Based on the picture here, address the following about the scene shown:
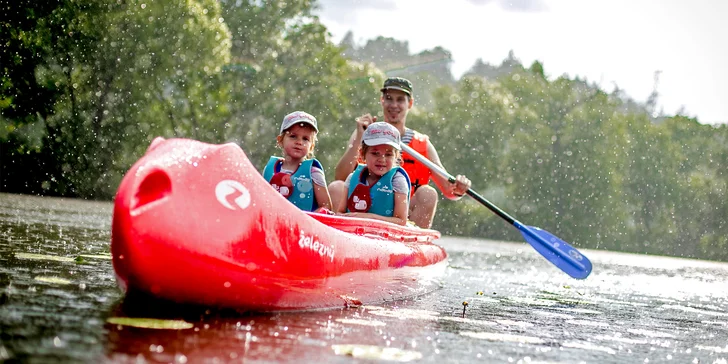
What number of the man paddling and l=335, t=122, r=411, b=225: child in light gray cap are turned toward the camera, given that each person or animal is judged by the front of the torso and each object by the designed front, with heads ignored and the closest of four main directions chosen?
2

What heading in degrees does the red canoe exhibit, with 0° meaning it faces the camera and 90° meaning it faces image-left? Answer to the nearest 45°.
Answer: approximately 45°

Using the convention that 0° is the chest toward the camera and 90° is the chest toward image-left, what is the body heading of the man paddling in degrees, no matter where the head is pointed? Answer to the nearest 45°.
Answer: approximately 0°

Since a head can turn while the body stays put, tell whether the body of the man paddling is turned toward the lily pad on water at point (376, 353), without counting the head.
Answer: yes

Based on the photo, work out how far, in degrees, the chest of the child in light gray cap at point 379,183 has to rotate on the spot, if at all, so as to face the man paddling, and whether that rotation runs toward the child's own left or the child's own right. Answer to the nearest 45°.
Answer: approximately 180°

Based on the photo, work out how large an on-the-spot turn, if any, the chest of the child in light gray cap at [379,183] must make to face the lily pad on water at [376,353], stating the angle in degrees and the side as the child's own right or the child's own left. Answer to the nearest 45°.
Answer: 0° — they already face it

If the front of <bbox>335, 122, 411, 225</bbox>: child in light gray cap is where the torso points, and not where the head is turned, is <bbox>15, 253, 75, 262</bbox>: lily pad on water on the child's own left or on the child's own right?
on the child's own right
